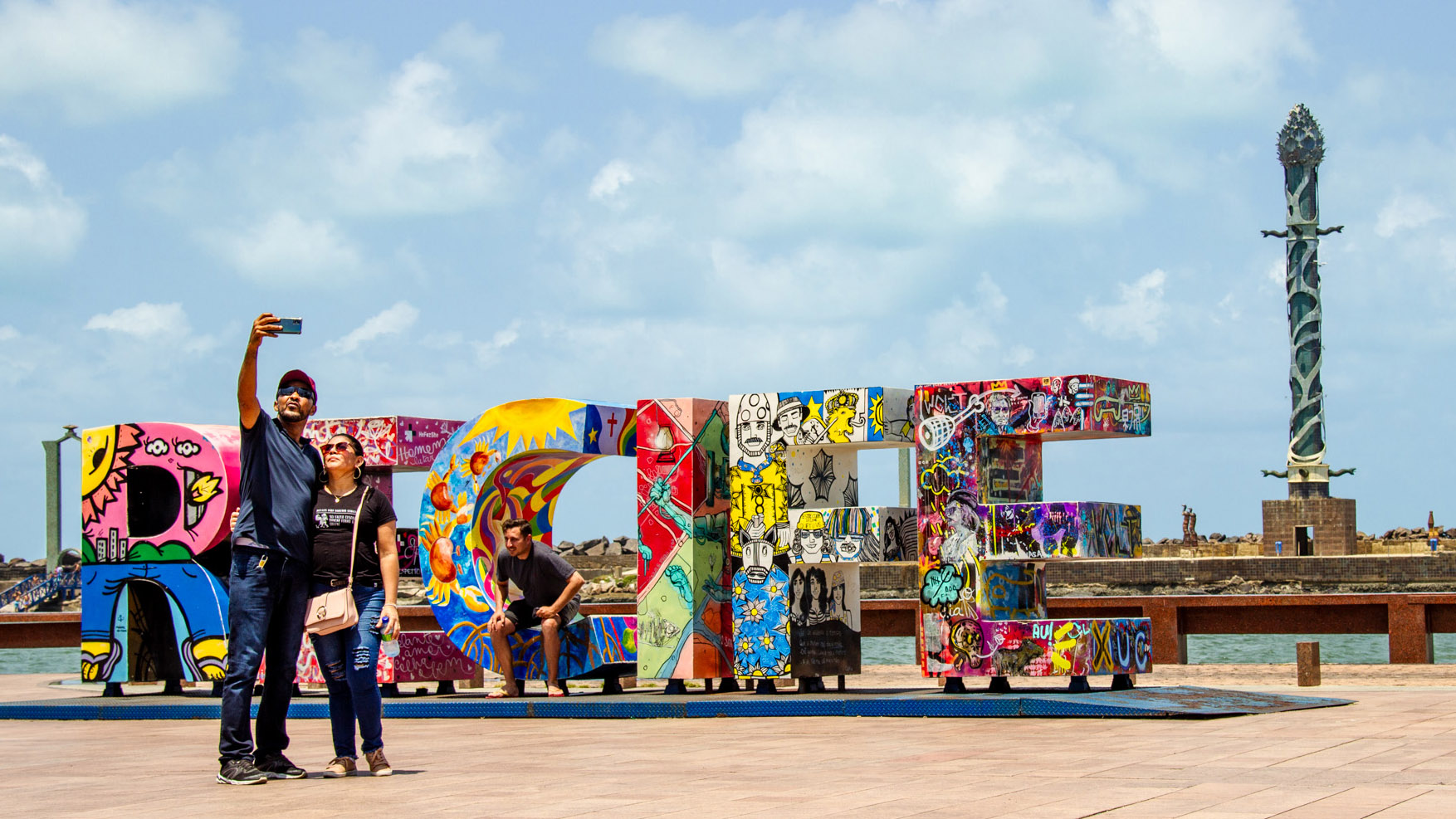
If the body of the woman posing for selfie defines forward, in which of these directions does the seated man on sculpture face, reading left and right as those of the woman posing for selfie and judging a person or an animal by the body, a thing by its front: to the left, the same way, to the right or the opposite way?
the same way

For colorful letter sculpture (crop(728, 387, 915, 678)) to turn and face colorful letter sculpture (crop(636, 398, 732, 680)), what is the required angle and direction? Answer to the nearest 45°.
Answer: approximately 45° to its right

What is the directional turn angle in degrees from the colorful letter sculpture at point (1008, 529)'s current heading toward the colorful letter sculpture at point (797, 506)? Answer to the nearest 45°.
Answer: approximately 45° to its right

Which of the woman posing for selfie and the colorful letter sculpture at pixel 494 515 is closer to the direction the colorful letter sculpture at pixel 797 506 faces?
the woman posing for selfie

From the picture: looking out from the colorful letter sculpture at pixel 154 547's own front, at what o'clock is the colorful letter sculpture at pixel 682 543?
the colorful letter sculpture at pixel 682 543 is roughly at 10 o'clock from the colorful letter sculpture at pixel 154 547.

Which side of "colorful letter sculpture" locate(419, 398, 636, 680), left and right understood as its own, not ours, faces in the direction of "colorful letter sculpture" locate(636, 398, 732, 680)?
left

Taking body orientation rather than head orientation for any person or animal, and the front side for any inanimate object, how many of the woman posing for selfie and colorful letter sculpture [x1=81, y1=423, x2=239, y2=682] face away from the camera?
0

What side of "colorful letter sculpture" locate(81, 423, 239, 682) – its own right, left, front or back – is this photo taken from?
front

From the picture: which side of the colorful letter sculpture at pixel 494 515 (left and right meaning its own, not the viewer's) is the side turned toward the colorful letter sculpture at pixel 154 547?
right

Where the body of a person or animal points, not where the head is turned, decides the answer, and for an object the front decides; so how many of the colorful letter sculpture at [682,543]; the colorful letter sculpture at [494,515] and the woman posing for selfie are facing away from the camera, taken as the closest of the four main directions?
0

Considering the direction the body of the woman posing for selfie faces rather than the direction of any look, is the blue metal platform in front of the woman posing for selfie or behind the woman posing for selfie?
behind

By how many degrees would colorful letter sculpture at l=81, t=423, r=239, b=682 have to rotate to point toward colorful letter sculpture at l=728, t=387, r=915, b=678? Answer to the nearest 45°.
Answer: approximately 45° to its left

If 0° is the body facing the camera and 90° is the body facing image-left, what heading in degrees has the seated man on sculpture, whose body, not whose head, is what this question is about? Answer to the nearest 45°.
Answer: approximately 45°

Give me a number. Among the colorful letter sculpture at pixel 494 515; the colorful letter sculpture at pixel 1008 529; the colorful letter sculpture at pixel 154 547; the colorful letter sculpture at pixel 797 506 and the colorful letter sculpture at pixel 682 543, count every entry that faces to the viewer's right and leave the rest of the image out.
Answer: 0

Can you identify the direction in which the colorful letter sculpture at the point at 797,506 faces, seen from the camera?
facing the viewer and to the left of the viewer
